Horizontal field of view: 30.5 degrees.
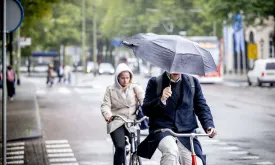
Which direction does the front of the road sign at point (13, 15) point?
away from the camera

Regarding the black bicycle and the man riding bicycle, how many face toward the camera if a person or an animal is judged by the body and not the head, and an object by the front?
2

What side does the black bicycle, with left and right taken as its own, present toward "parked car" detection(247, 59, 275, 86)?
back

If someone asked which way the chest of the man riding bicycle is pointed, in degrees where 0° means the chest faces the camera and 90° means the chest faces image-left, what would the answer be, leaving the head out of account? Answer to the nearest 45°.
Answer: approximately 0°

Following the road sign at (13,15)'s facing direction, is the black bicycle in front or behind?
behind

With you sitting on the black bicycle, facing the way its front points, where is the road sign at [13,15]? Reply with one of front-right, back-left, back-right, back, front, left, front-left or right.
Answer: back-right
